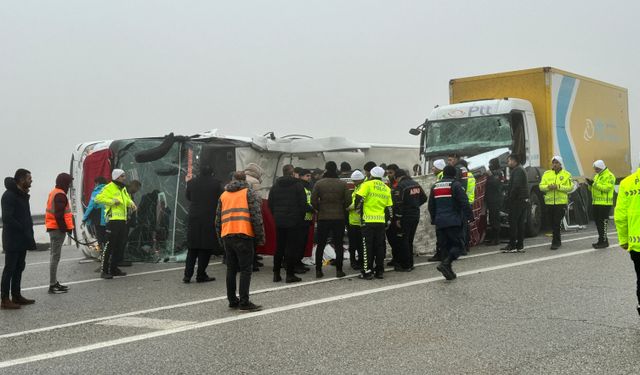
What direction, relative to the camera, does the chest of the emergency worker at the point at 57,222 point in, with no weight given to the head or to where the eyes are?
to the viewer's right

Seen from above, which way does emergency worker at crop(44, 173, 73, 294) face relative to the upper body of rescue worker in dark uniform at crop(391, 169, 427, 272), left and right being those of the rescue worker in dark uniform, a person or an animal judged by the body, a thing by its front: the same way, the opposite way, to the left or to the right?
to the right

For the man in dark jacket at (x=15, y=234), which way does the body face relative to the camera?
to the viewer's right

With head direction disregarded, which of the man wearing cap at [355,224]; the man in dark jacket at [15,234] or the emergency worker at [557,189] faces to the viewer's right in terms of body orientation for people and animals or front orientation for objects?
the man in dark jacket

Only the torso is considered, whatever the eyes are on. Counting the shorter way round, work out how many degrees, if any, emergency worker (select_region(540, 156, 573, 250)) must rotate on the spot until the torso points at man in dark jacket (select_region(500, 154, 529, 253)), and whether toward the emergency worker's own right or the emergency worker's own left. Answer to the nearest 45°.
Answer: approximately 45° to the emergency worker's own right

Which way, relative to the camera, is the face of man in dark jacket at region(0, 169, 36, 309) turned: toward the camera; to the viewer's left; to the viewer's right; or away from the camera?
to the viewer's right

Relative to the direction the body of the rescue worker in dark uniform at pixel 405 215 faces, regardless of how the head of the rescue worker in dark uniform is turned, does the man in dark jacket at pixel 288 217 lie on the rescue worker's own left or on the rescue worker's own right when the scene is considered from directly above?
on the rescue worker's own left

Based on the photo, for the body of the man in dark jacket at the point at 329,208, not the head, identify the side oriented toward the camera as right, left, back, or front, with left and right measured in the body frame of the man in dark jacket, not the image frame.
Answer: back

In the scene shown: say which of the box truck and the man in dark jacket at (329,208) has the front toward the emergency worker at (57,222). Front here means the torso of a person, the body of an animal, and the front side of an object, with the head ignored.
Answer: the box truck

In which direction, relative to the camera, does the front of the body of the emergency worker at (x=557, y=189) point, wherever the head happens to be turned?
toward the camera

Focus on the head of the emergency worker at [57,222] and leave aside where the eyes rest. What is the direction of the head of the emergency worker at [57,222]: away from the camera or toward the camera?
away from the camera

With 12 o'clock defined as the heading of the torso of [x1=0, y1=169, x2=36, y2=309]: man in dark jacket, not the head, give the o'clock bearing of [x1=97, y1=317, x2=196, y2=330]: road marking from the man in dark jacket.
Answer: The road marking is roughly at 2 o'clock from the man in dark jacket.
